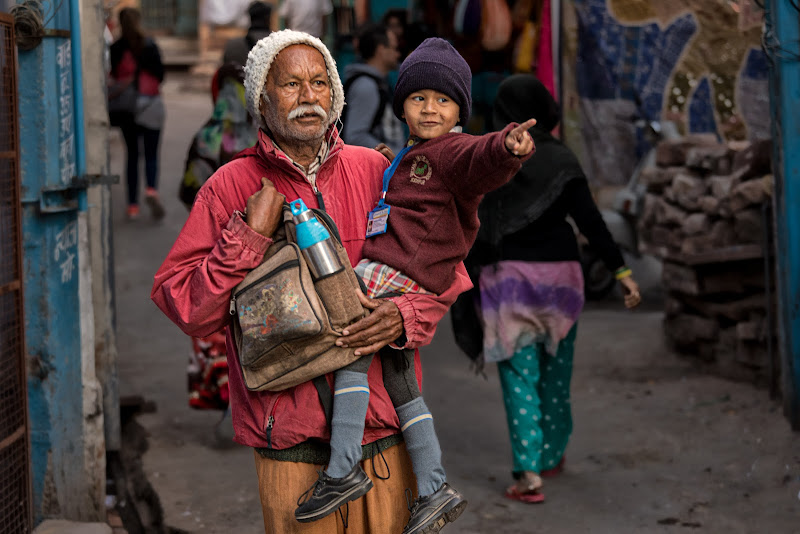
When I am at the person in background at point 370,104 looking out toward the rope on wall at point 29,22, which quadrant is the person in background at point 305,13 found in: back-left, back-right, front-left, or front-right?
back-right

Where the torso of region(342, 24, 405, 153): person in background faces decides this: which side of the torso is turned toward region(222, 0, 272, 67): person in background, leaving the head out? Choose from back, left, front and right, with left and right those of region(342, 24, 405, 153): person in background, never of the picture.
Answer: back

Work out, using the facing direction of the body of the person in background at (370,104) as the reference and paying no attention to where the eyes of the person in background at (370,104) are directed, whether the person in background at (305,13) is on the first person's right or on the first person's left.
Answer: on the first person's left

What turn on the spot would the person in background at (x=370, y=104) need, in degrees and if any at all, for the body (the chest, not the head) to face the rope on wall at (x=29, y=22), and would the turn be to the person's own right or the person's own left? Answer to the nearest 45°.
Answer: approximately 135° to the person's own right

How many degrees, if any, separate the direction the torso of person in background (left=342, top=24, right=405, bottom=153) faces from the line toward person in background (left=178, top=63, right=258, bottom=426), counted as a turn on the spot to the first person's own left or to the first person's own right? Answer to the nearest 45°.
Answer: approximately 135° to the first person's own right

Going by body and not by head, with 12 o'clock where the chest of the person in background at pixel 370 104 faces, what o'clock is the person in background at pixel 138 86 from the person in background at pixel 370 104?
the person in background at pixel 138 86 is roughly at 8 o'clock from the person in background at pixel 370 104.

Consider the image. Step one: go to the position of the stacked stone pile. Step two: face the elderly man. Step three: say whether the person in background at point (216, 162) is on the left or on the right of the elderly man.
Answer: right
